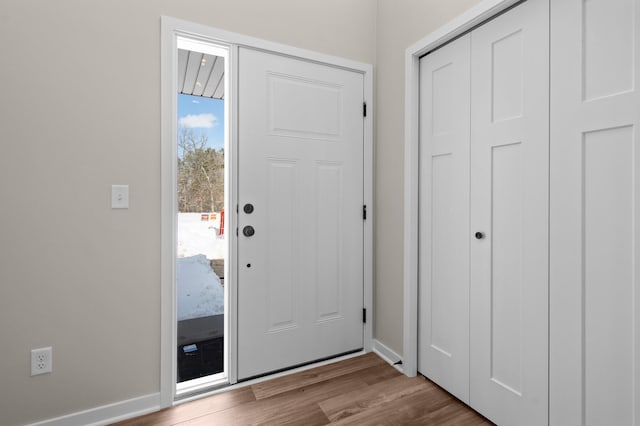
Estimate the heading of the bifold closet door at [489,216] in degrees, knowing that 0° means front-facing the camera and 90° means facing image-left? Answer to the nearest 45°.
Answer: approximately 45°

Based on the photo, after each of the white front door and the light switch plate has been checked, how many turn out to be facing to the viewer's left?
0

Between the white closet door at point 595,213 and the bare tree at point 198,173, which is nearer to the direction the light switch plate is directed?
the white closet door

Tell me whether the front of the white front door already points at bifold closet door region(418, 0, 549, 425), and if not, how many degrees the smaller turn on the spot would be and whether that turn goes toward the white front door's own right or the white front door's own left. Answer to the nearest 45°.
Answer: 0° — it already faces it

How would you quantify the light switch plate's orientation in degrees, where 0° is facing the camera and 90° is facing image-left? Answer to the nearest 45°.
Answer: approximately 0°

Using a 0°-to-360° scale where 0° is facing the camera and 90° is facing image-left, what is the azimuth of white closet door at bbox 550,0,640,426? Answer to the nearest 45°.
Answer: approximately 45°

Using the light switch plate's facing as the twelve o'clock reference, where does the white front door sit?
The white front door is roughly at 9 o'clock from the light switch plate.

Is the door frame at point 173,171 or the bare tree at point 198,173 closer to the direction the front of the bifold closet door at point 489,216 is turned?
the door frame

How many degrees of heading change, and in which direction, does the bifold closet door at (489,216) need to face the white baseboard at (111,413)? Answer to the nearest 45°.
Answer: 0° — it already faces it

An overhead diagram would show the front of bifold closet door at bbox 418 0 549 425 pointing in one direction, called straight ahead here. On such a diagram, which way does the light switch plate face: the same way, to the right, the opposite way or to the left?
to the left

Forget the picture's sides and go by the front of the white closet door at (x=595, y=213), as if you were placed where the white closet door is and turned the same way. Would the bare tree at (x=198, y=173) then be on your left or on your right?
on your right

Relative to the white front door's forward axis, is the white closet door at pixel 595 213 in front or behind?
in front
